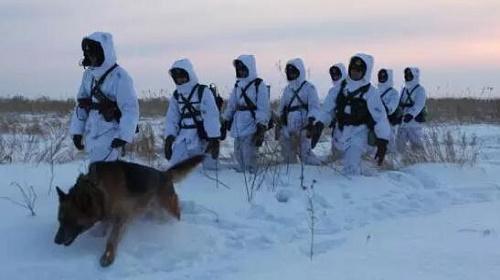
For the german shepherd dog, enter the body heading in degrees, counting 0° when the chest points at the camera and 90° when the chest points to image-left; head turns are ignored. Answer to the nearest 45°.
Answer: approximately 45°
